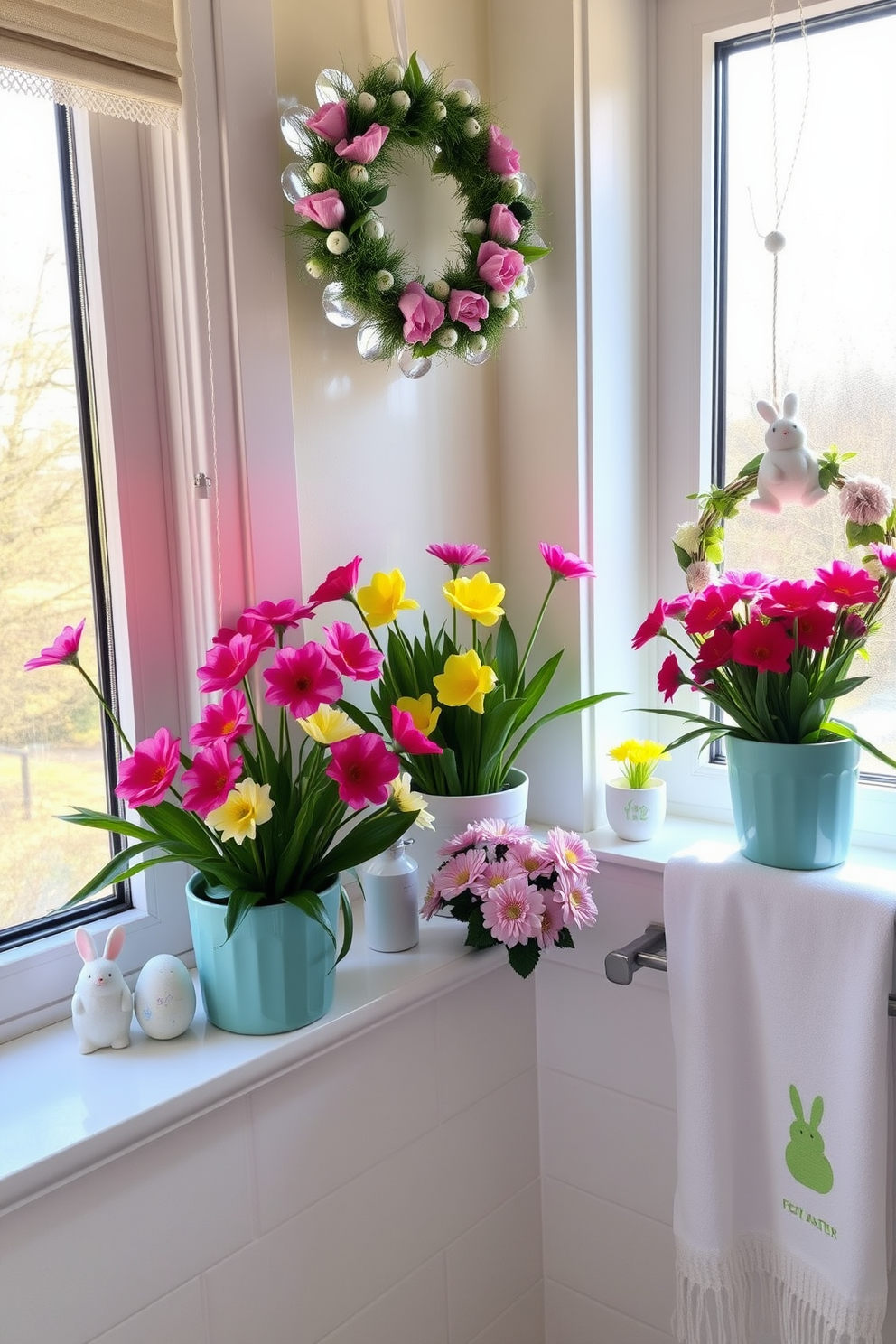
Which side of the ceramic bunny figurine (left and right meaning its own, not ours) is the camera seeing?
front

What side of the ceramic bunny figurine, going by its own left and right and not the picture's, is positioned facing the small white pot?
left

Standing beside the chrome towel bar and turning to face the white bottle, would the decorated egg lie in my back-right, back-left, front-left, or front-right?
front-left

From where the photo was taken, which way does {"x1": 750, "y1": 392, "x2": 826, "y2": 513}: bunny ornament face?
toward the camera

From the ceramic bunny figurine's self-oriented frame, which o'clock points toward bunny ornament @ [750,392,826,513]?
The bunny ornament is roughly at 9 o'clock from the ceramic bunny figurine.

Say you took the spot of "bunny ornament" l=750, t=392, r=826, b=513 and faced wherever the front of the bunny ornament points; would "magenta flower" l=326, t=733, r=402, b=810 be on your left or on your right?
on your right

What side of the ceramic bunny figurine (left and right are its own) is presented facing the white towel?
left

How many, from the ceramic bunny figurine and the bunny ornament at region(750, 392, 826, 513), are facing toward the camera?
2

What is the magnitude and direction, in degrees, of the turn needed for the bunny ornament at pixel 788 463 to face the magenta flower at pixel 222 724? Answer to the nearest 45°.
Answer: approximately 45° to its right

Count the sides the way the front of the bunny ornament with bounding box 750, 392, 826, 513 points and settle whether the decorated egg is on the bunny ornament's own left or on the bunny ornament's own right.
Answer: on the bunny ornament's own right

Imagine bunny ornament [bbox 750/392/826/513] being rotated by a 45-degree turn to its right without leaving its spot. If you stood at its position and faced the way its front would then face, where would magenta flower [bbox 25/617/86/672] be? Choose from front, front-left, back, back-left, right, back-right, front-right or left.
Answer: front

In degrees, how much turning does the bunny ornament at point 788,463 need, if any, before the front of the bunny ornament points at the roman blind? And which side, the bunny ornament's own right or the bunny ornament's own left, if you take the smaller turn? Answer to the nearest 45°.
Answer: approximately 45° to the bunny ornament's own right

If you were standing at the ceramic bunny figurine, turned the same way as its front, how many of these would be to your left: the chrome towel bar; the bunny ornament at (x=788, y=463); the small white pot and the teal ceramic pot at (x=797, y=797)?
4
